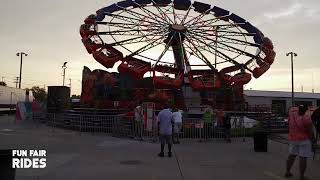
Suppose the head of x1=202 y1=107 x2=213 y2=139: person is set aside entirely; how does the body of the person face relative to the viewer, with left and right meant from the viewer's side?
facing away from the viewer

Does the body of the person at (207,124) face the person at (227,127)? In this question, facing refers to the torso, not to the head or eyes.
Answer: no

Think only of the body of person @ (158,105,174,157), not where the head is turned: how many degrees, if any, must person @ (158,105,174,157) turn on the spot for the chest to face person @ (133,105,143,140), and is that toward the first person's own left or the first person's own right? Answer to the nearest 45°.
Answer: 0° — they already face them

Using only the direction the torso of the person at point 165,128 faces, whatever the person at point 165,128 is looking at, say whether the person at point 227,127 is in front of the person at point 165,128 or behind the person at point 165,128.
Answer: in front

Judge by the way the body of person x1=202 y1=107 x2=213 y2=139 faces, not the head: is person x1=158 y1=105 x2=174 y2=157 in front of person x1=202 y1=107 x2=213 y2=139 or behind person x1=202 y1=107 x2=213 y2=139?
behind

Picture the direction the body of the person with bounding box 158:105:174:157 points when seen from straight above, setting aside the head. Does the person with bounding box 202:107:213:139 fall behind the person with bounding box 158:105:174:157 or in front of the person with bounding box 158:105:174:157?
in front

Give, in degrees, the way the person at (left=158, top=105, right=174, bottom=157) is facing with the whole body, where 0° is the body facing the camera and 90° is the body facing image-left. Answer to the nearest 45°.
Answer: approximately 180°

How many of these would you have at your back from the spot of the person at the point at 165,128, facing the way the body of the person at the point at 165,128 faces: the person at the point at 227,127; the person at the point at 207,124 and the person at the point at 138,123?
0

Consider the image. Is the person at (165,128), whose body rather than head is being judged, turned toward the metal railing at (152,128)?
yes

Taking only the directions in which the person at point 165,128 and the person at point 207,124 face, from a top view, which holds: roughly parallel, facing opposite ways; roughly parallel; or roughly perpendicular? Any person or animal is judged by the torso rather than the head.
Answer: roughly parallel

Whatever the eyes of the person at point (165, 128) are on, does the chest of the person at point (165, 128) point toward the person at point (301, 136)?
no
